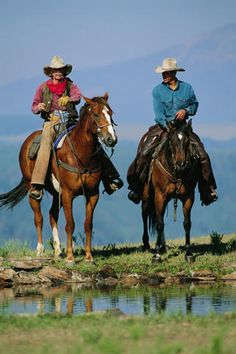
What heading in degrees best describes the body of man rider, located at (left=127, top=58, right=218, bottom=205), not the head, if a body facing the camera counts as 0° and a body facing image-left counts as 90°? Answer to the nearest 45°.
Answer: approximately 0°

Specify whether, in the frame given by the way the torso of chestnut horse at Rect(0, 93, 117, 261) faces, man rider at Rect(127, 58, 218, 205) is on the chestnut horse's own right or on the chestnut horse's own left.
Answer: on the chestnut horse's own left

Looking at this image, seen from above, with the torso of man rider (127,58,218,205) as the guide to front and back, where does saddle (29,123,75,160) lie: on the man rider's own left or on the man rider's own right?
on the man rider's own right
